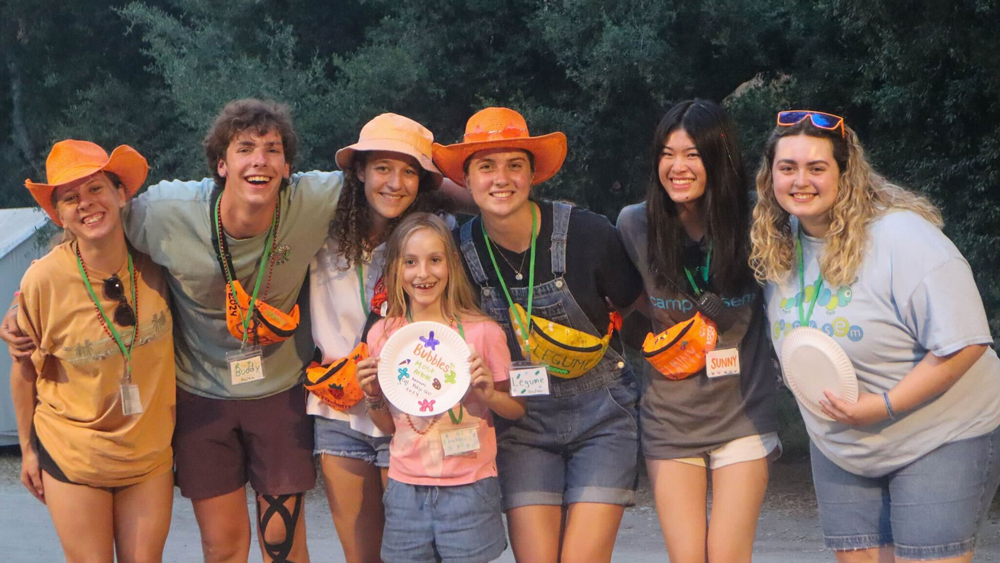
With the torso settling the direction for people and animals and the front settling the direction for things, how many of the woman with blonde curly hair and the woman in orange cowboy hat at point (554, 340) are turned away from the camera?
0

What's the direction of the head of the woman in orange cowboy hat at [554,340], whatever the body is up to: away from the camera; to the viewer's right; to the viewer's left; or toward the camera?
toward the camera

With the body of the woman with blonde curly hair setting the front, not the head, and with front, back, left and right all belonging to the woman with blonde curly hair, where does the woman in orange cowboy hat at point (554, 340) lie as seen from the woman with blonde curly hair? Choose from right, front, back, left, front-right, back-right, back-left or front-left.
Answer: front-right

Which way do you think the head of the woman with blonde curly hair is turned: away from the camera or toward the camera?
toward the camera

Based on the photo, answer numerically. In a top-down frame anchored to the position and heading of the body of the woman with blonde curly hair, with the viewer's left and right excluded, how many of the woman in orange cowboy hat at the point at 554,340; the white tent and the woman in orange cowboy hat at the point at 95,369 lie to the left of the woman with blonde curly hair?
0

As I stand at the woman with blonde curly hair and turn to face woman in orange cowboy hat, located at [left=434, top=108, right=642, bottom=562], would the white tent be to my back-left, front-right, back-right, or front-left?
front-right

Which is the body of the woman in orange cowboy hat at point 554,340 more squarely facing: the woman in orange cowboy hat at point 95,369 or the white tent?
the woman in orange cowboy hat

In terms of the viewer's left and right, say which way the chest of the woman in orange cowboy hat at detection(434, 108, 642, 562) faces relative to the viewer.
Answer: facing the viewer

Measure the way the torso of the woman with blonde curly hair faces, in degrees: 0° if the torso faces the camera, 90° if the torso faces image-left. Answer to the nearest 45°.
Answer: approximately 45°

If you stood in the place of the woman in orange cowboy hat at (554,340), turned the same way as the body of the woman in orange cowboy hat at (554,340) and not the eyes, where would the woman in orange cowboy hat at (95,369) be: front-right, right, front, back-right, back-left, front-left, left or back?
right

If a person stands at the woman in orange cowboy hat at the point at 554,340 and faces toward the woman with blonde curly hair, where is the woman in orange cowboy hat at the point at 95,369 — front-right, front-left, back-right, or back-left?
back-right

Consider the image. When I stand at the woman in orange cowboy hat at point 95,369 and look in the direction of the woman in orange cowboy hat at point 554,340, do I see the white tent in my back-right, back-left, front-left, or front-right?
back-left

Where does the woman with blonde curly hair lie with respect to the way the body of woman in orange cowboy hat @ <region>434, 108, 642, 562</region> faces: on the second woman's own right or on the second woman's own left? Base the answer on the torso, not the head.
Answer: on the second woman's own left
